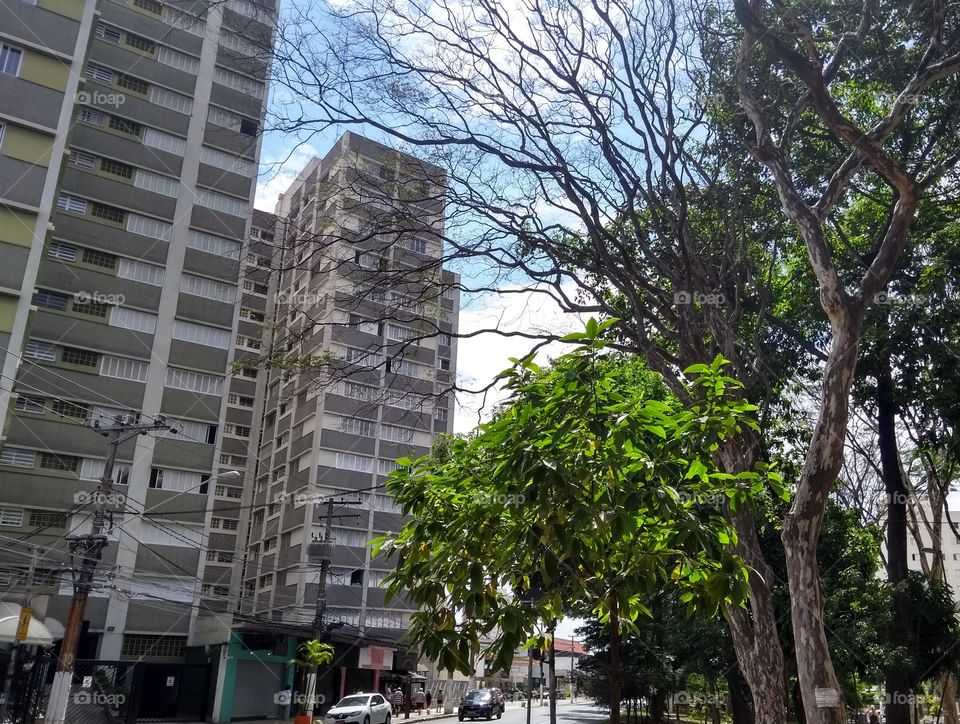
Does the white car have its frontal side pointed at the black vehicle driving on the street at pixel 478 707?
no

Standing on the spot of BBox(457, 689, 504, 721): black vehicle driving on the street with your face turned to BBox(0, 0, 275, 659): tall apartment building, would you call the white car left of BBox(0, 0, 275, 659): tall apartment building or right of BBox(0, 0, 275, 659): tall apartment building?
left

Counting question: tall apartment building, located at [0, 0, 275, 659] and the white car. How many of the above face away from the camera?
0

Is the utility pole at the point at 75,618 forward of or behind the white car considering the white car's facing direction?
forward

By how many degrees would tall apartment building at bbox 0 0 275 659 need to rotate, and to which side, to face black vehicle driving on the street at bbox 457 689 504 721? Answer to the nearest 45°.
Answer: approximately 45° to its left

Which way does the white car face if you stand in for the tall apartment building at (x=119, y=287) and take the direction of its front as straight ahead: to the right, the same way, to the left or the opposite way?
to the right

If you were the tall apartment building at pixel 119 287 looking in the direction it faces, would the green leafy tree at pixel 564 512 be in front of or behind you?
in front

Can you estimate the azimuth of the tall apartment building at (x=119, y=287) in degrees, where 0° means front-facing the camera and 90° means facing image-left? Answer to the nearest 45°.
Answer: approximately 315°

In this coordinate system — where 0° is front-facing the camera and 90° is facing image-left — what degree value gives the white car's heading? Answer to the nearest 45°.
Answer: approximately 45°

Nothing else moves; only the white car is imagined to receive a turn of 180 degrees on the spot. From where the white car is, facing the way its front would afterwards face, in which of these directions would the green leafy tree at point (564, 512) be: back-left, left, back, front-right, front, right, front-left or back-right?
back-right

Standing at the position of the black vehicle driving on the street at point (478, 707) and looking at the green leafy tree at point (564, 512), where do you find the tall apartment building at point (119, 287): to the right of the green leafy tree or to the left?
right
